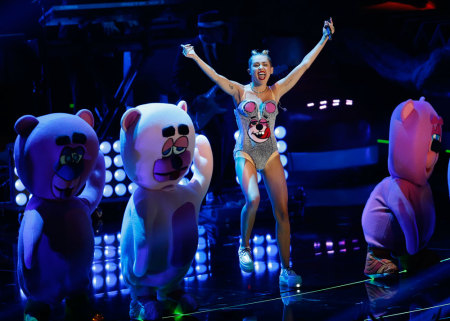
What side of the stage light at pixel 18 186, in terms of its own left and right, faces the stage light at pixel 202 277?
left

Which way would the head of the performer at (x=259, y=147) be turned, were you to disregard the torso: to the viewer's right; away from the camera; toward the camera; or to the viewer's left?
toward the camera

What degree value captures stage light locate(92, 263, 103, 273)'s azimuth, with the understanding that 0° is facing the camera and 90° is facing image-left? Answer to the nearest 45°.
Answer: approximately 0°

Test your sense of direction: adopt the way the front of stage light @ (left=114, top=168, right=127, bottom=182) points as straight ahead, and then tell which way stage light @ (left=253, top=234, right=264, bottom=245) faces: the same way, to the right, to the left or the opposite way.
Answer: the same way

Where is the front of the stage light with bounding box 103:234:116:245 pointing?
toward the camera

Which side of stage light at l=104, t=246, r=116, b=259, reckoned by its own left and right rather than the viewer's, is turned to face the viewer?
front

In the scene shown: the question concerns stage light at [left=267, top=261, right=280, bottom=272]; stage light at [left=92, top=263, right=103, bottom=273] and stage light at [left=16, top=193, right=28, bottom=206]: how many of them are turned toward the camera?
3

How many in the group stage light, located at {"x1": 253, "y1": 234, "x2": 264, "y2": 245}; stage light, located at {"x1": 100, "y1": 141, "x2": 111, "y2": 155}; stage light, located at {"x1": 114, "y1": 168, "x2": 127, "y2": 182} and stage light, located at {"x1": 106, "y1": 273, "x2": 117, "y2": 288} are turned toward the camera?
4

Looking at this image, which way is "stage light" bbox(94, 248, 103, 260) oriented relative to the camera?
toward the camera

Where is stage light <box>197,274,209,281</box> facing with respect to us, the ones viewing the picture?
facing the viewer

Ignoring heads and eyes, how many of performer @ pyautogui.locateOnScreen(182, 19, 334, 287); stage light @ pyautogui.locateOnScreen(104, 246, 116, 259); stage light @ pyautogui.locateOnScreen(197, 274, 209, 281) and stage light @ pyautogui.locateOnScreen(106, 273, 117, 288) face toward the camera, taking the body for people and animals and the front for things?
4

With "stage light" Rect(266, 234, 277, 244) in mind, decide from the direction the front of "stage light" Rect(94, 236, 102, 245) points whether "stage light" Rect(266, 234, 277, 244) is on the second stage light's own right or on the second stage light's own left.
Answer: on the second stage light's own left

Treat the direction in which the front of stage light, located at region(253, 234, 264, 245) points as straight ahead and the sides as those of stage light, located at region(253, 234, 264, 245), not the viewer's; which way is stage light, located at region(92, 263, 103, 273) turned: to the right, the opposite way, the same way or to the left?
the same way

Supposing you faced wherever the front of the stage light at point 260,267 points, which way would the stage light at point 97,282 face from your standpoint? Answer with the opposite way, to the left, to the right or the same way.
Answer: the same way

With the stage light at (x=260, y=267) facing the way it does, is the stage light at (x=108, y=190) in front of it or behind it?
behind

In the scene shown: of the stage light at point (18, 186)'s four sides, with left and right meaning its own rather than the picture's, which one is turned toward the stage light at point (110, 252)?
left
